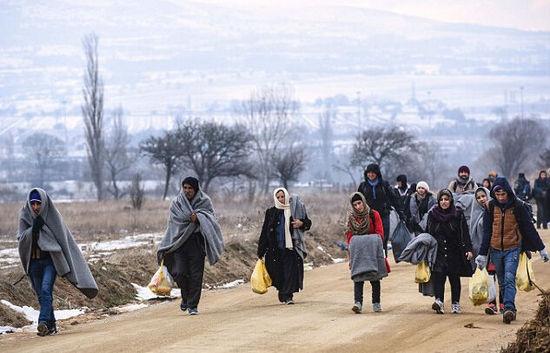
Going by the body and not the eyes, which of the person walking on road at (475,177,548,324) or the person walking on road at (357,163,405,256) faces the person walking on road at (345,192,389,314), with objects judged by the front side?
the person walking on road at (357,163,405,256)

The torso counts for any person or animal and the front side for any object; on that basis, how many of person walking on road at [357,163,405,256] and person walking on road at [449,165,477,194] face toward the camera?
2

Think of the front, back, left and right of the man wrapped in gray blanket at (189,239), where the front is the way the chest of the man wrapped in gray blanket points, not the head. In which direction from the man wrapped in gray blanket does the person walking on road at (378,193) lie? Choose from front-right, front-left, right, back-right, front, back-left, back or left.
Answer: back-left

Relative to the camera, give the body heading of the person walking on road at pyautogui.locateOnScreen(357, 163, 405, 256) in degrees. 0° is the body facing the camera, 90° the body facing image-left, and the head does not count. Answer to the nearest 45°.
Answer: approximately 0°

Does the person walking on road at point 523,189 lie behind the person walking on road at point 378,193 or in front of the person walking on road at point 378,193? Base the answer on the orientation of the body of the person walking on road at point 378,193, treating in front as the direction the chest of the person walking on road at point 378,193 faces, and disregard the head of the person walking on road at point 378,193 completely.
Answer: behind

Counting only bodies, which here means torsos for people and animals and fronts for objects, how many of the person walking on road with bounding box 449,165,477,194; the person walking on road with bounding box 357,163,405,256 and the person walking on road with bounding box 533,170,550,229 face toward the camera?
3

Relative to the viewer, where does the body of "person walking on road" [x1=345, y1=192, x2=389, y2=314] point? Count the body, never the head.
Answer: toward the camera

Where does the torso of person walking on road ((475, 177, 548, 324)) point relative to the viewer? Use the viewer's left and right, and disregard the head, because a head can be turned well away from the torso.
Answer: facing the viewer

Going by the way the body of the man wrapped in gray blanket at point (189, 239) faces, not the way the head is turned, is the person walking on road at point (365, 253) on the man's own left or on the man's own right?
on the man's own left

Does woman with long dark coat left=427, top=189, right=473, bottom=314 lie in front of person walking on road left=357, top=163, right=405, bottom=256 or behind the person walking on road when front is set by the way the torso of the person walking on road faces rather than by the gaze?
in front

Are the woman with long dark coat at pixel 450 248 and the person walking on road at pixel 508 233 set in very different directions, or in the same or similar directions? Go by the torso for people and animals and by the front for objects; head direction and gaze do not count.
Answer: same or similar directions
